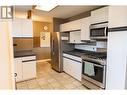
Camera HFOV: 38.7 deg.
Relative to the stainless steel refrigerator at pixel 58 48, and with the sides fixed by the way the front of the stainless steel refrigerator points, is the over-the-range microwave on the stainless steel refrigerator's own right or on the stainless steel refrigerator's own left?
on the stainless steel refrigerator's own left

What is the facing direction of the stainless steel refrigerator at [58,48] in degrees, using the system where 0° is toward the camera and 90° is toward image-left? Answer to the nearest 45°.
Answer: approximately 45°

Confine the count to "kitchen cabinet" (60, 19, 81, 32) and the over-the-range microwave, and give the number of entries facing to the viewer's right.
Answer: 0

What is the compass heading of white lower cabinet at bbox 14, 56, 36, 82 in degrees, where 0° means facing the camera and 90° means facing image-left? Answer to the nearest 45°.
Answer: approximately 315°

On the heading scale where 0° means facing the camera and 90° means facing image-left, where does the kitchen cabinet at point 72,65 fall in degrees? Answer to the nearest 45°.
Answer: approximately 45°

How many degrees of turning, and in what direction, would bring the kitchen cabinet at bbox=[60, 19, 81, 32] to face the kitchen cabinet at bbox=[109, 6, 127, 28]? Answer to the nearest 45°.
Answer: approximately 45° to its left

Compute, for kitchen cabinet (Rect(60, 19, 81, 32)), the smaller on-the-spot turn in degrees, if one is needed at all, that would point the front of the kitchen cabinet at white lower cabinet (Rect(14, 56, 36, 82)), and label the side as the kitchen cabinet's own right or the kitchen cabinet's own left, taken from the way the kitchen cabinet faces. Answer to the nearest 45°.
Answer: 0° — it already faces it

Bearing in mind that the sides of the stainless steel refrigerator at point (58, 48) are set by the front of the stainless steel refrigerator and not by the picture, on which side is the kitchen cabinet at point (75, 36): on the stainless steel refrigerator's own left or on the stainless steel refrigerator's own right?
on the stainless steel refrigerator's own left
